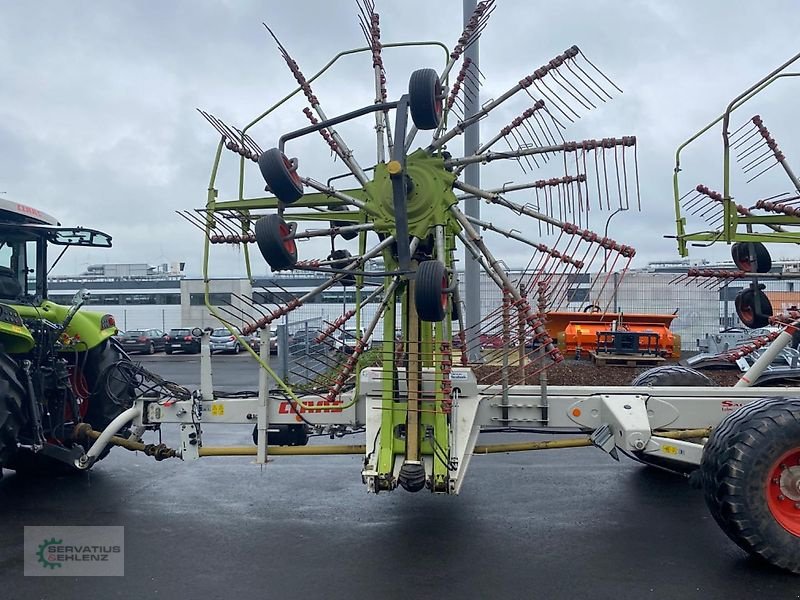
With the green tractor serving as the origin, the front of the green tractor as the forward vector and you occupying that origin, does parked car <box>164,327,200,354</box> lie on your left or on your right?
on your right

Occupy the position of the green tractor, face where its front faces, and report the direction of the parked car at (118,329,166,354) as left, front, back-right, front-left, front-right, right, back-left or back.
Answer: front-right

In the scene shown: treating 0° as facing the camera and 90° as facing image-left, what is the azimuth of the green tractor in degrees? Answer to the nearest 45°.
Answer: approximately 135°
